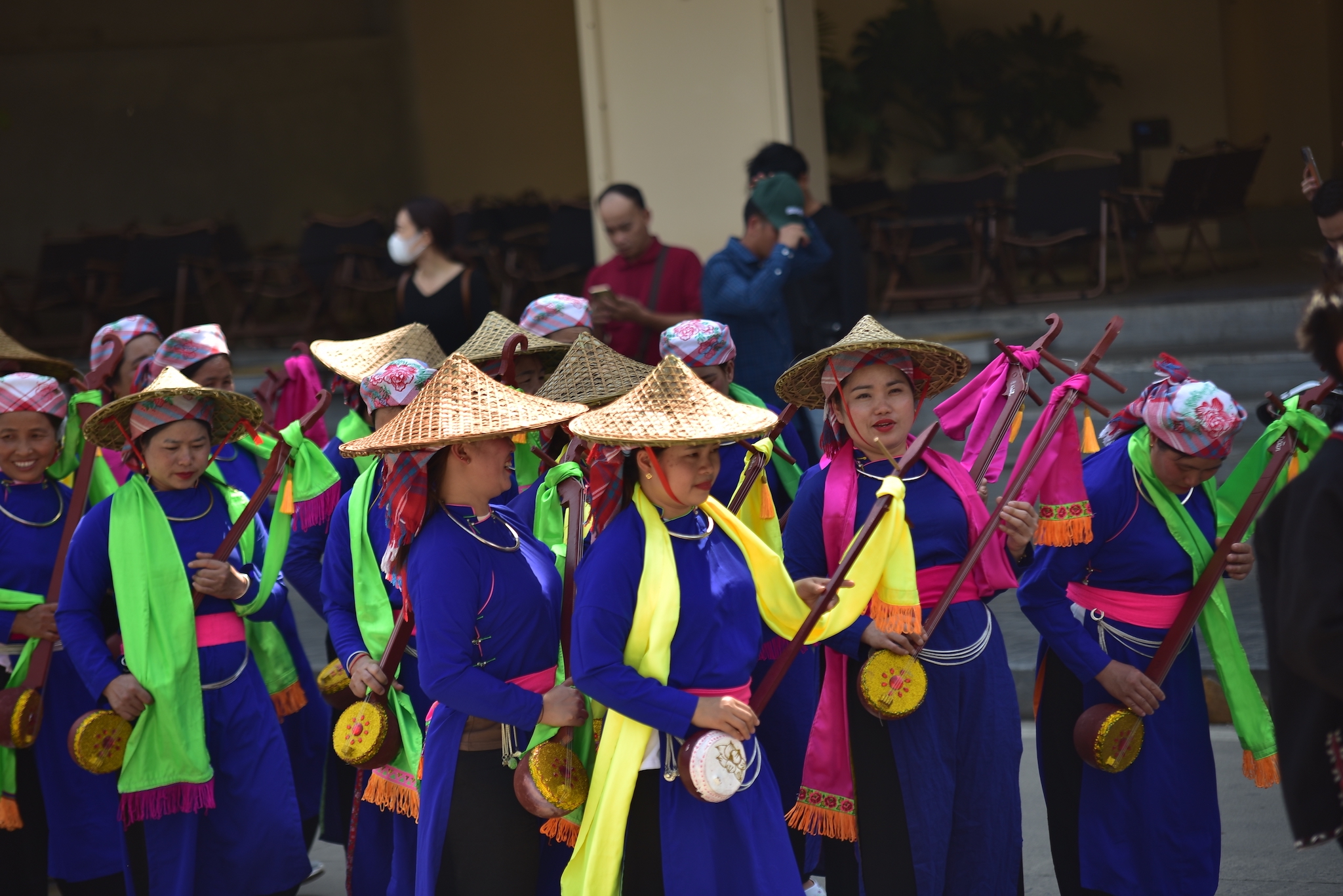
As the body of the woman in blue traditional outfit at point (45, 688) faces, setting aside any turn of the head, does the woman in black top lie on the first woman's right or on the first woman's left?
on the first woman's left

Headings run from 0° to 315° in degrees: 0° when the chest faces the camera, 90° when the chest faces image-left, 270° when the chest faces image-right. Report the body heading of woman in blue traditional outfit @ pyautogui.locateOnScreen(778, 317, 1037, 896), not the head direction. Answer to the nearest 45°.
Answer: approximately 0°

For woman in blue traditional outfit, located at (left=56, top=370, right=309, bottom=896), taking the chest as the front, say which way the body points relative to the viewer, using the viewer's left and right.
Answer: facing the viewer and to the right of the viewer

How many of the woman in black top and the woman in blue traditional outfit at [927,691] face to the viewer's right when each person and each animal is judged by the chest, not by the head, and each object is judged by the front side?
0

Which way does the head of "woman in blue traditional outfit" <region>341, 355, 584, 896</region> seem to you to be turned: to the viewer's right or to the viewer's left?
to the viewer's right

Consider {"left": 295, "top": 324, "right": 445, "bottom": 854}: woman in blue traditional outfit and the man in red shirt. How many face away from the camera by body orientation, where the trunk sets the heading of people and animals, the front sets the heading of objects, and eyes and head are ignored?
0
